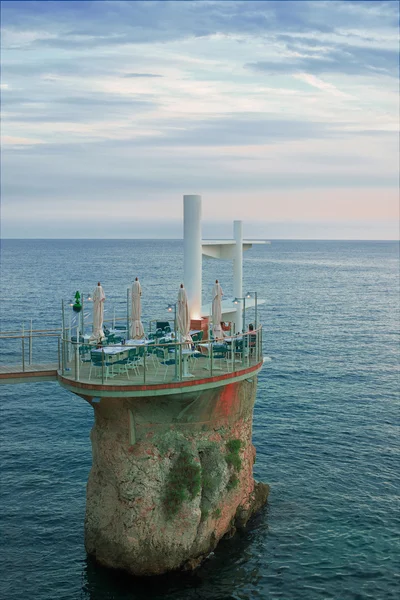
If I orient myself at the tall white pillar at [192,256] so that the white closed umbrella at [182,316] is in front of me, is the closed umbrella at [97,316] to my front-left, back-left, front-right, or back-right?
front-right

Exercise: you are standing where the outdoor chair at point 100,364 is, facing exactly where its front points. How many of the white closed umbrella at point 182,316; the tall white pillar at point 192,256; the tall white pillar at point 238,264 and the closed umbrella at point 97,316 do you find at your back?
0

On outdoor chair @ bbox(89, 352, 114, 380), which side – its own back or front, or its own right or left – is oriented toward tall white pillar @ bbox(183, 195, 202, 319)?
front

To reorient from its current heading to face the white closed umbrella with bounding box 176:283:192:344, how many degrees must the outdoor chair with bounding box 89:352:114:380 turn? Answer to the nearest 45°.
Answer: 0° — it already faces it

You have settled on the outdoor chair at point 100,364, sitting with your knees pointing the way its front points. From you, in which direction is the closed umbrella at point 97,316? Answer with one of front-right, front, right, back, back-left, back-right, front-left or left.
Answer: front-left

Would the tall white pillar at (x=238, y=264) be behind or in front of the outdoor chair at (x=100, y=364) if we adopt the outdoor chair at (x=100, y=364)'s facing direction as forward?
in front

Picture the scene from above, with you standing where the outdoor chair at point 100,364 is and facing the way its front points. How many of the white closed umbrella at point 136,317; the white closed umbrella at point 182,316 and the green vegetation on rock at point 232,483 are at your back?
0

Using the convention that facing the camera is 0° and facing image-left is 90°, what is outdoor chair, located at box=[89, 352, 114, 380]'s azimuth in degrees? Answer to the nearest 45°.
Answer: approximately 225°
